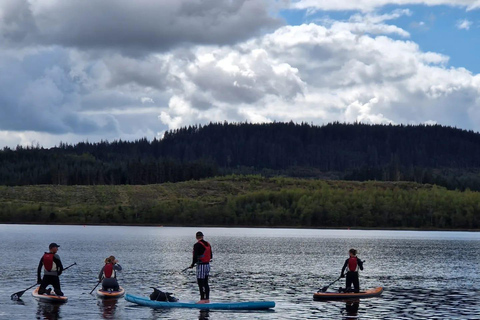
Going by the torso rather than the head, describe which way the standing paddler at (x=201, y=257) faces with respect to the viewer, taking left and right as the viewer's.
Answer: facing away from the viewer and to the left of the viewer
